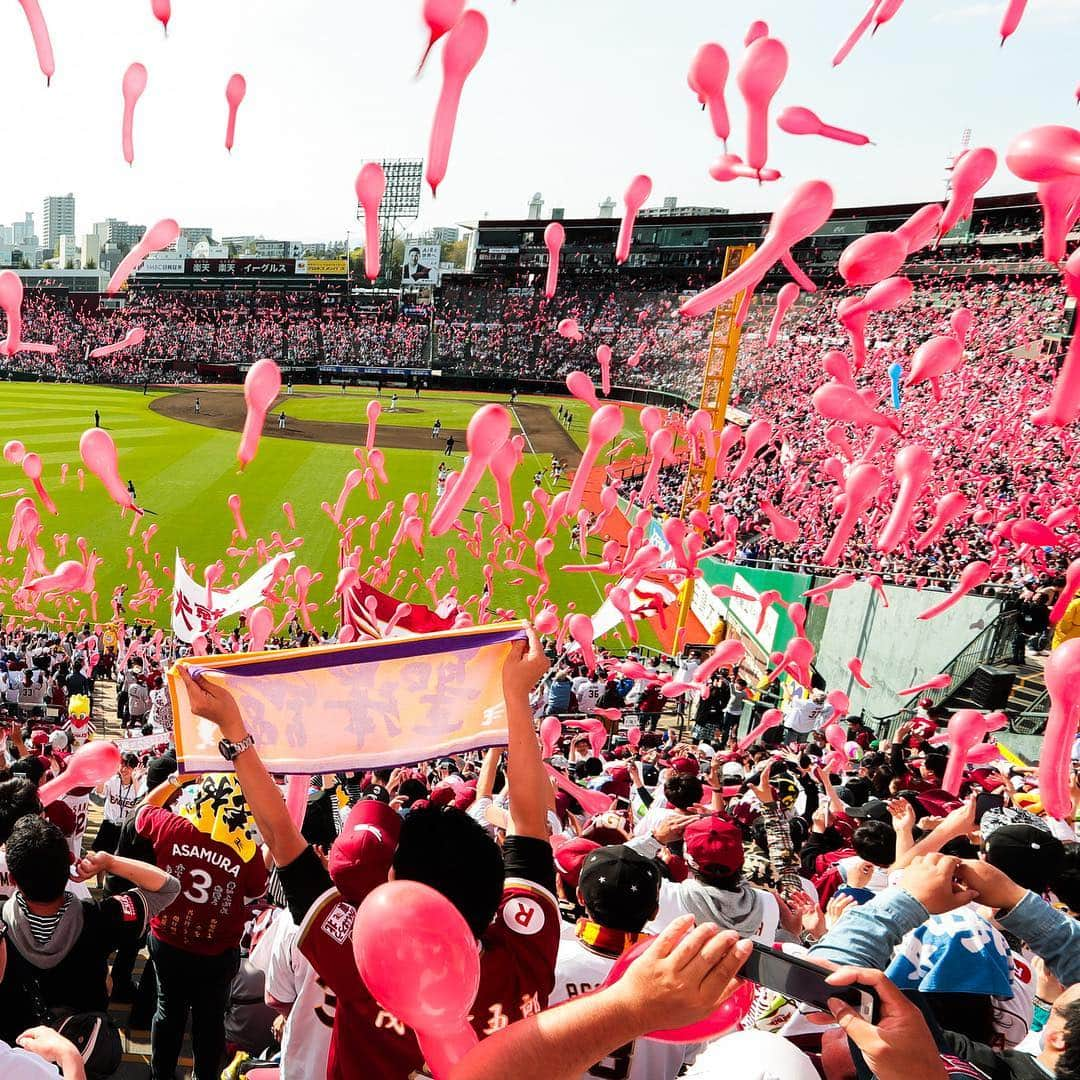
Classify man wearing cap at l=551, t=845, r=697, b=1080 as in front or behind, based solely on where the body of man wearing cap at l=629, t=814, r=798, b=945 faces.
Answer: behind

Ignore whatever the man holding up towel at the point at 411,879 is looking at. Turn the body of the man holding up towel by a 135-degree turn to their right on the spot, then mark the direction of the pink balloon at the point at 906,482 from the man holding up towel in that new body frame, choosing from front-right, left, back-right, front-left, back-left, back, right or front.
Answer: left

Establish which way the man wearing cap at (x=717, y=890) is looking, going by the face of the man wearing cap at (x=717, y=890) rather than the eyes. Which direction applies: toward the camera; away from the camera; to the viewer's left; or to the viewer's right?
away from the camera

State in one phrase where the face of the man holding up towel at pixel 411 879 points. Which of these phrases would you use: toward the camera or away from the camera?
away from the camera

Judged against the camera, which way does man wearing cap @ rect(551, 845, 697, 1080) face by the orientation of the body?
away from the camera

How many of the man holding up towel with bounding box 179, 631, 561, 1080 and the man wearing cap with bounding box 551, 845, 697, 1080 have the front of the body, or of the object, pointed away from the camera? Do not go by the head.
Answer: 2

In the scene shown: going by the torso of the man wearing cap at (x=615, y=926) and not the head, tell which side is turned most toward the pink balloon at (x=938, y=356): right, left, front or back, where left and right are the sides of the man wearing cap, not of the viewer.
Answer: front

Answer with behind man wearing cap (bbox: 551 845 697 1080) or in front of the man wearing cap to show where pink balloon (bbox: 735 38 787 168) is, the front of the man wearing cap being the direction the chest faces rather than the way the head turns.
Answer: in front

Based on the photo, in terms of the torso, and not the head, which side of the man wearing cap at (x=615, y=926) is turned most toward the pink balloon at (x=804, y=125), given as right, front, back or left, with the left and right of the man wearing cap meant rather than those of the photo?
front

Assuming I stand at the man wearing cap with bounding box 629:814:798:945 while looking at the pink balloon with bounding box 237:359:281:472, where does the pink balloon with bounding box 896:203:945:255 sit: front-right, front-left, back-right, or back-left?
front-right

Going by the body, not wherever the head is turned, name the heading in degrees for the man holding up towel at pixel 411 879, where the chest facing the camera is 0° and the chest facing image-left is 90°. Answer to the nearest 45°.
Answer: approximately 180°

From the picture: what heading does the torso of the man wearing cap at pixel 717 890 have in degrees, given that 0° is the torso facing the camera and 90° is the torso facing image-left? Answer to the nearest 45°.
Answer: approximately 180°

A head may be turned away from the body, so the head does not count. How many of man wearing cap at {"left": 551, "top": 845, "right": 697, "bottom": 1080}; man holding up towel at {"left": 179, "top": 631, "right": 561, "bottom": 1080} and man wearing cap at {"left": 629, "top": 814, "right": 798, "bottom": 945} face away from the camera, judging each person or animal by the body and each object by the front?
3
